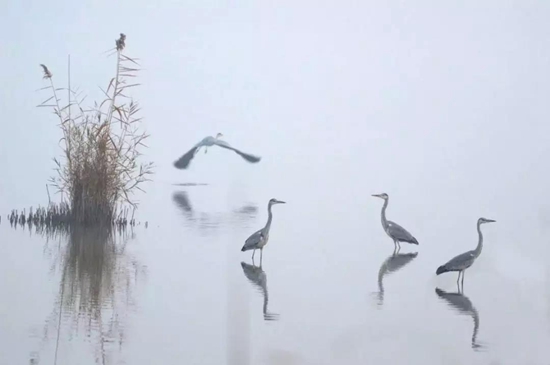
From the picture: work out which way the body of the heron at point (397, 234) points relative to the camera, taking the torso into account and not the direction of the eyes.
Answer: to the viewer's left

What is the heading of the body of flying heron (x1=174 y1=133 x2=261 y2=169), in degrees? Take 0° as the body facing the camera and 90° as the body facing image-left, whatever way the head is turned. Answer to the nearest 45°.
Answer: approximately 225°

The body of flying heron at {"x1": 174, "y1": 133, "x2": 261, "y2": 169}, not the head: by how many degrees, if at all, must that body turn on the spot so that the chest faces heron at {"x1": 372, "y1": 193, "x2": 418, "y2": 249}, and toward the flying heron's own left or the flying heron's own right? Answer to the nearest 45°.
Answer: approximately 90° to the flying heron's own right

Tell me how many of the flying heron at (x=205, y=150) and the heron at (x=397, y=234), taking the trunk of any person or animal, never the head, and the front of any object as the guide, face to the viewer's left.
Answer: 1

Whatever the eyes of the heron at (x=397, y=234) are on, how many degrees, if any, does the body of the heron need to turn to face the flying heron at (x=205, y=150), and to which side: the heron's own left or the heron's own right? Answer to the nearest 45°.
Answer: approximately 45° to the heron's own right
